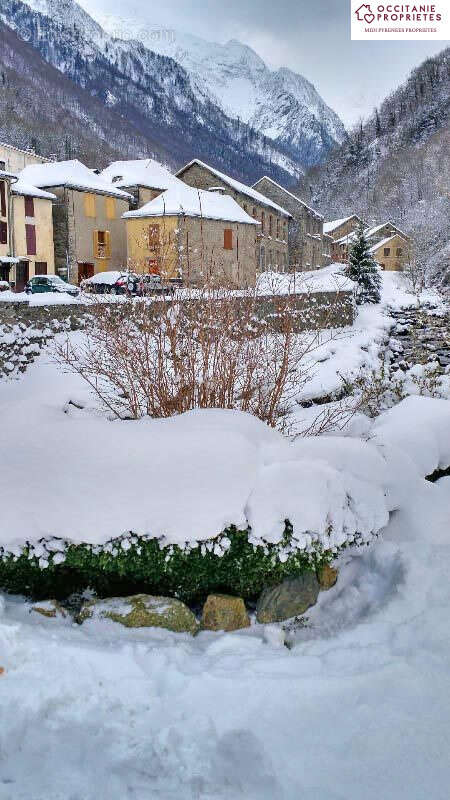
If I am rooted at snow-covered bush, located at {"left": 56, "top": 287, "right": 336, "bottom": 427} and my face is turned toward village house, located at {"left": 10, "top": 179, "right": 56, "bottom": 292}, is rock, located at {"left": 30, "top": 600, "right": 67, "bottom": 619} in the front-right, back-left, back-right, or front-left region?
back-left

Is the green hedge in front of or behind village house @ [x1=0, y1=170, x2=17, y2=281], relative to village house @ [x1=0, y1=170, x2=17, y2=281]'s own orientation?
in front

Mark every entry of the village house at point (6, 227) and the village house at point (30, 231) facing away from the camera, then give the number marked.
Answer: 0

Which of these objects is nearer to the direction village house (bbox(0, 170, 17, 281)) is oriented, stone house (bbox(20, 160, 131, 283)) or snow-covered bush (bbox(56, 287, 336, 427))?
the snow-covered bush

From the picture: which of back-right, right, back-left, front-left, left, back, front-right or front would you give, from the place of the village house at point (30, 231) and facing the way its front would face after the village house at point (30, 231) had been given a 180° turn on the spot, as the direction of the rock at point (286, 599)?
back-left

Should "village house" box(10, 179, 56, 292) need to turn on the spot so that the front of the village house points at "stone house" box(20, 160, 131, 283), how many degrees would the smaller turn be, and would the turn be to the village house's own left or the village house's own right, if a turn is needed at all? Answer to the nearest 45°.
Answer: approximately 90° to the village house's own left

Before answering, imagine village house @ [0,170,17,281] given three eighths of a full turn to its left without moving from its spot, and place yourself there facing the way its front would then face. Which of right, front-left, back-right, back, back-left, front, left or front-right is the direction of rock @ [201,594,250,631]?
back
